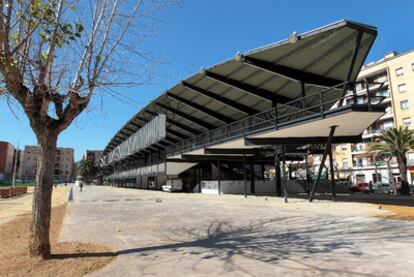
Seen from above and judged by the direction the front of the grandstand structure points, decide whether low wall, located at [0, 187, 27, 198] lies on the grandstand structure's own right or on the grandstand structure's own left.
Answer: on the grandstand structure's own right

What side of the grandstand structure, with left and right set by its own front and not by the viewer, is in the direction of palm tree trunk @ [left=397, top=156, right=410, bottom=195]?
back

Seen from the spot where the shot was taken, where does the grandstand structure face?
facing the viewer and to the left of the viewer
